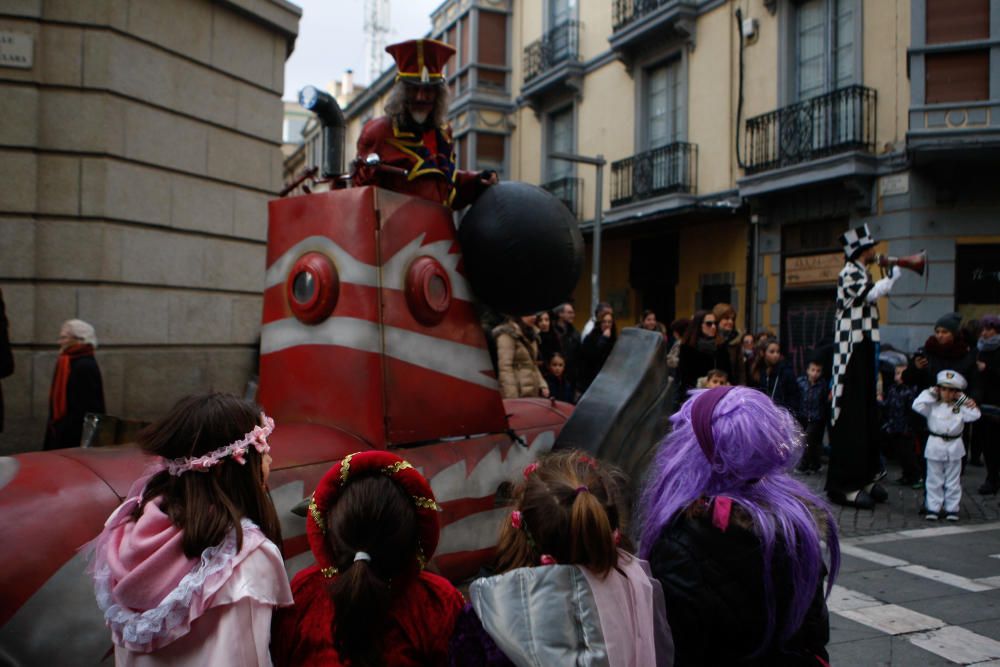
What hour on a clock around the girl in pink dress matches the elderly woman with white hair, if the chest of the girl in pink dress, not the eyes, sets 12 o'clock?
The elderly woman with white hair is roughly at 10 o'clock from the girl in pink dress.

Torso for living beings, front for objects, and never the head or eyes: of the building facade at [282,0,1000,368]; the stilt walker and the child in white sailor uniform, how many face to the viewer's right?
1

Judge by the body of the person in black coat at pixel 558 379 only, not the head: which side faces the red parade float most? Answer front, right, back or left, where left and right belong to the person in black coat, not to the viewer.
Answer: front

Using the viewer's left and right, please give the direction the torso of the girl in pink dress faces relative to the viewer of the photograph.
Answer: facing away from the viewer and to the right of the viewer

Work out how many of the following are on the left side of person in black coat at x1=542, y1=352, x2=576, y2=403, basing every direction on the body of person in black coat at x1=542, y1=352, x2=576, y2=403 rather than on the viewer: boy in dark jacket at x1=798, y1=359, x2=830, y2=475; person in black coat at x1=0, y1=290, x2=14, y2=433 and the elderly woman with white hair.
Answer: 1

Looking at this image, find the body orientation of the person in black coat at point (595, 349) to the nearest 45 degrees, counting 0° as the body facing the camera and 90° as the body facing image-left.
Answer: approximately 45°

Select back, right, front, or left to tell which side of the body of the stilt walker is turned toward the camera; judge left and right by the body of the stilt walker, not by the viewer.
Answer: right

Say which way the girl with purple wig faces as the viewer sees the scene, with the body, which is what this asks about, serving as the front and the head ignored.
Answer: away from the camera

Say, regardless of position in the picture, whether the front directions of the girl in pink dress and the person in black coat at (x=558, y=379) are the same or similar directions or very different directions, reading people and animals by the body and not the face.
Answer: very different directions

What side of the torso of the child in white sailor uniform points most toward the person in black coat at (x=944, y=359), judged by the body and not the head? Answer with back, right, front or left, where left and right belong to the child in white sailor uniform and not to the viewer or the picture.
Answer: back

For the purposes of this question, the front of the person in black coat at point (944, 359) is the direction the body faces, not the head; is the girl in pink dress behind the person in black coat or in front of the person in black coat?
in front

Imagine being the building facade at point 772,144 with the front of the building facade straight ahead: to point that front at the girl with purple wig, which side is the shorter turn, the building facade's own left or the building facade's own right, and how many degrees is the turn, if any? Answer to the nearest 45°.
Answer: approximately 45° to the building facade's own left

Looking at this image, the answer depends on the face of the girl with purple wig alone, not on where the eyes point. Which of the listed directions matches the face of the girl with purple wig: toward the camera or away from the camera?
away from the camera

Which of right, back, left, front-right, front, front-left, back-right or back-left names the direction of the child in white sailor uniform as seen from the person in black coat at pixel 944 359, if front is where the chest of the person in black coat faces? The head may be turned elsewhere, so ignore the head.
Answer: front-left

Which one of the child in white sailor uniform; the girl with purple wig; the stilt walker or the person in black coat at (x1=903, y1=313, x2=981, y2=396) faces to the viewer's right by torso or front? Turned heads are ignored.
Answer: the stilt walker
